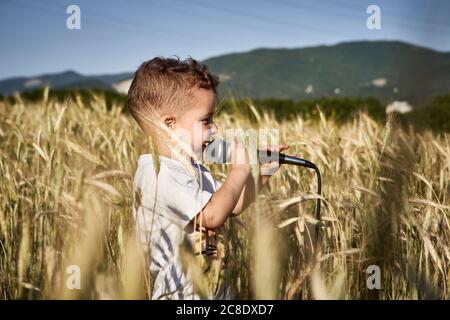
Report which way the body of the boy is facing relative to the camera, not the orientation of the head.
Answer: to the viewer's right

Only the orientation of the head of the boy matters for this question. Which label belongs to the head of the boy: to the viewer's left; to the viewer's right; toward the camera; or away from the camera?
to the viewer's right
